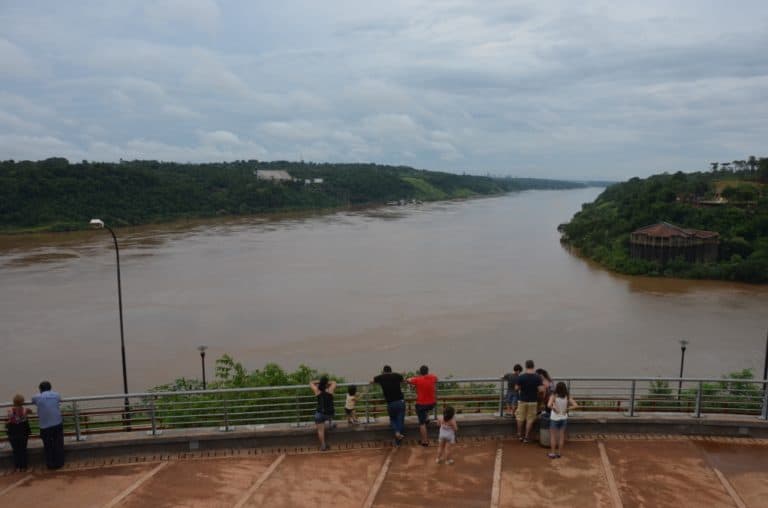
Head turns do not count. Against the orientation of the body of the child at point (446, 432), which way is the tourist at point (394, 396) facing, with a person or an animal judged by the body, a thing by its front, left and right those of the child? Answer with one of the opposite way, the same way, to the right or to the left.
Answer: the same way

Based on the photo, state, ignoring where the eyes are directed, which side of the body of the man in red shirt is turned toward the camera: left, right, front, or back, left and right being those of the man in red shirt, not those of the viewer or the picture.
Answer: back

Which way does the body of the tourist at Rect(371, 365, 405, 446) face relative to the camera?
away from the camera

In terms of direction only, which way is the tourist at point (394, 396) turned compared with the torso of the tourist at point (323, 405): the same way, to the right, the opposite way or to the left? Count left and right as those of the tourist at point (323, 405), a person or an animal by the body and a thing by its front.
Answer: the same way

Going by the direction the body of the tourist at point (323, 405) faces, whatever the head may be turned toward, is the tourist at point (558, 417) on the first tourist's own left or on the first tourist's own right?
on the first tourist's own right

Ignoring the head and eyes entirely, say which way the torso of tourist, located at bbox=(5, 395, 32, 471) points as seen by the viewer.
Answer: away from the camera

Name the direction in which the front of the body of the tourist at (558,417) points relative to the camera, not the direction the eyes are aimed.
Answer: away from the camera

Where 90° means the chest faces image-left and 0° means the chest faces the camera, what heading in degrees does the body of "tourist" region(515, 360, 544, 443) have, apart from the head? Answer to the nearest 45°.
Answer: approximately 180°

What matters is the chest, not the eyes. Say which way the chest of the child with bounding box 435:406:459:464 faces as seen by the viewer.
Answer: away from the camera

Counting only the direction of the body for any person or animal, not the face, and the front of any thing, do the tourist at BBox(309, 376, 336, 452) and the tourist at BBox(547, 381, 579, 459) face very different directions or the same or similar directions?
same or similar directions

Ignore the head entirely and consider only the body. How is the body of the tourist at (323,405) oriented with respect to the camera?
away from the camera

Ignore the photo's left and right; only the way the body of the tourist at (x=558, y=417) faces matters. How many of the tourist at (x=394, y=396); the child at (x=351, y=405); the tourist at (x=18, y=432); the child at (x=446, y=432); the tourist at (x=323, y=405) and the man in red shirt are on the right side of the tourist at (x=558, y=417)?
0

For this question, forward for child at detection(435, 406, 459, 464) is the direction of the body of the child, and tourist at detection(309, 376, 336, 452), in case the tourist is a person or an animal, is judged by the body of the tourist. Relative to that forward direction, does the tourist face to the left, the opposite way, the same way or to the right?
the same way

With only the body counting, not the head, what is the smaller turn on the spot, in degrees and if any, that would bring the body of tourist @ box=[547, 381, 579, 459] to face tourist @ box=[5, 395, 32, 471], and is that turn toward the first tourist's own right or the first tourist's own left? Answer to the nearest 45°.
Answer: approximately 90° to the first tourist's own left

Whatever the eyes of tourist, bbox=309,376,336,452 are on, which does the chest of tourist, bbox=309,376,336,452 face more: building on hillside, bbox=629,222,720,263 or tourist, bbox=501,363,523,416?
the building on hillside

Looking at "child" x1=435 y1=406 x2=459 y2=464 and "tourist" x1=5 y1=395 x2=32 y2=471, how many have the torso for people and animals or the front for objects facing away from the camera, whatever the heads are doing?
2

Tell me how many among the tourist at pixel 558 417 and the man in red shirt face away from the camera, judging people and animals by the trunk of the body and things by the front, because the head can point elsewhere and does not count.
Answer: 2

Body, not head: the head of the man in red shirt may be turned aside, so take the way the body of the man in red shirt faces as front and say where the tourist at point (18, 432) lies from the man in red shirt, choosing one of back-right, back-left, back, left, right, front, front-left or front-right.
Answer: left

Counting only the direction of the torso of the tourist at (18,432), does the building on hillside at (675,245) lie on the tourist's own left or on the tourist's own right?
on the tourist's own right
